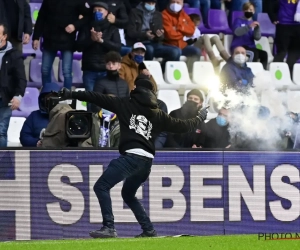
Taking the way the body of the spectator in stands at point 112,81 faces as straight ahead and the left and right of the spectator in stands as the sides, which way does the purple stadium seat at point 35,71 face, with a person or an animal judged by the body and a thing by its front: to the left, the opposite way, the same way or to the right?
the same way

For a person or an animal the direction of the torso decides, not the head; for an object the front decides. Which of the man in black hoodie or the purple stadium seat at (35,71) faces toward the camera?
the purple stadium seat

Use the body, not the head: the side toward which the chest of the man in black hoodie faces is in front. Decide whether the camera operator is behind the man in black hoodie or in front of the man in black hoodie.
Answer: in front

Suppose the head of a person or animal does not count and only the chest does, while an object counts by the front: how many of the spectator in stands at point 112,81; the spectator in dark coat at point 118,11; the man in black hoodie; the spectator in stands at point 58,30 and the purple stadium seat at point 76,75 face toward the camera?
4

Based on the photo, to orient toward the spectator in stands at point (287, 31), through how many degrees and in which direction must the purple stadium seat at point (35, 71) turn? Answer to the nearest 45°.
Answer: approximately 90° to its left

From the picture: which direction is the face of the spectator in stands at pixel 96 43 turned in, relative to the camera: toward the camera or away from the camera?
toward the camera

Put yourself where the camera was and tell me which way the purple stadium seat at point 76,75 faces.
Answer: facing the viewer

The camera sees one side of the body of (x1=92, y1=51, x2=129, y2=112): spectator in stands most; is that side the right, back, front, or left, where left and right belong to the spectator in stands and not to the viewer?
front

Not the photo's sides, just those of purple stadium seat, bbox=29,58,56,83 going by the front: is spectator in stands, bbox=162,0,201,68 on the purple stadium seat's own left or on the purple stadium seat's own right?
on the purple stadium seat's own left

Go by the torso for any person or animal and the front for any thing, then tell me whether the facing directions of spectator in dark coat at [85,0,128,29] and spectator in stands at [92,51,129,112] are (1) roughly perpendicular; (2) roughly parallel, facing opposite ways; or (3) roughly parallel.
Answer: roughly parallel

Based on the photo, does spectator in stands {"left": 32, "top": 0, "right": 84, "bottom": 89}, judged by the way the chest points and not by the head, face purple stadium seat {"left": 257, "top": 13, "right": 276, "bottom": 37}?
no

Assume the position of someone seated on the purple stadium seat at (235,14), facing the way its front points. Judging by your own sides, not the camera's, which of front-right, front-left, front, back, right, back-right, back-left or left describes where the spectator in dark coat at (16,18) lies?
front-right
